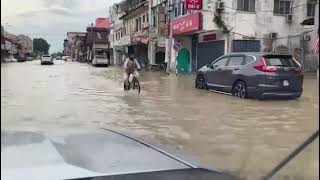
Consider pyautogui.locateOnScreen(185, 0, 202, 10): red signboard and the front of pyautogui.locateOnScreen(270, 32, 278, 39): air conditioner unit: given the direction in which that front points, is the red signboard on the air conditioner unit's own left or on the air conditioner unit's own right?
on the air conditioner unit's own right

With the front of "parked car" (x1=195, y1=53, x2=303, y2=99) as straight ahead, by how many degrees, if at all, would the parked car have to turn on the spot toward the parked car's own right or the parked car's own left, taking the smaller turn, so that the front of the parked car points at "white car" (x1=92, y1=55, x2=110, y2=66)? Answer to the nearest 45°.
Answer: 0° — it already faces it

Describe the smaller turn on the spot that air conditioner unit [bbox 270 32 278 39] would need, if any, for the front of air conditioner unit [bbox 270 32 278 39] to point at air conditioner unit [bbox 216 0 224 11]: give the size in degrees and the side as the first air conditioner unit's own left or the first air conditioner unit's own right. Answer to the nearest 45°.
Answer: approximately 45° to the first air conditioner unit's own right

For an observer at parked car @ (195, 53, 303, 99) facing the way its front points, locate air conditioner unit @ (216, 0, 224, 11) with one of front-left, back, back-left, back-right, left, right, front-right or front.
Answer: front-right

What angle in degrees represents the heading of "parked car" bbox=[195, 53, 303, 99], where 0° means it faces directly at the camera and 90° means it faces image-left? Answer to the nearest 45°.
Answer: approximately 135°

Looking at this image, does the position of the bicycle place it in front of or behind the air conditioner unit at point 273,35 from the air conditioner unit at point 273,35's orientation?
in front

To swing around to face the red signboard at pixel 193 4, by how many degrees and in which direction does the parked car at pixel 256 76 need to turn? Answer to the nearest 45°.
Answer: approximately 45° to its right

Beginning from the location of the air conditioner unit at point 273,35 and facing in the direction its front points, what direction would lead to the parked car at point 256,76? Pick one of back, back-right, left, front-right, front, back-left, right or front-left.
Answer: front

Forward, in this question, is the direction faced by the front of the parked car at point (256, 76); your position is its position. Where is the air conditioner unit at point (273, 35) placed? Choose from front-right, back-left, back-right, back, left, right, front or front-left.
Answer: front-right
